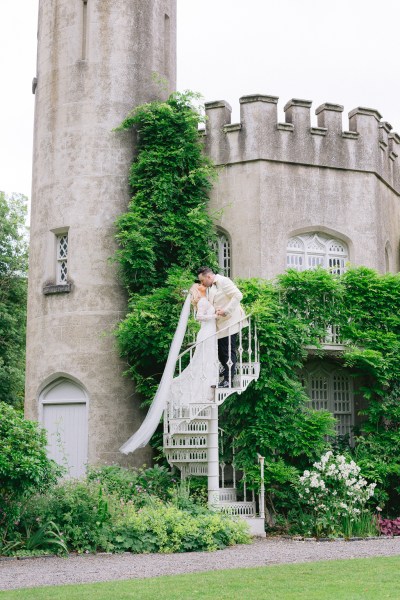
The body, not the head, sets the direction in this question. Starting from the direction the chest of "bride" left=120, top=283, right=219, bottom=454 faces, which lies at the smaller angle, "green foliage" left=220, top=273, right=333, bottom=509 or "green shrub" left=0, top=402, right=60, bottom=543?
the green foliage

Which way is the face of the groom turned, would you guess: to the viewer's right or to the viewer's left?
to the viewer's left

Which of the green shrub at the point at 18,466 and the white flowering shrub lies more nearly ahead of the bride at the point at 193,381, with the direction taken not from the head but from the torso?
the white flowering shrub

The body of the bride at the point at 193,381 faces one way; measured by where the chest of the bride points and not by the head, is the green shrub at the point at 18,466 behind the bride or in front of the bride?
behind

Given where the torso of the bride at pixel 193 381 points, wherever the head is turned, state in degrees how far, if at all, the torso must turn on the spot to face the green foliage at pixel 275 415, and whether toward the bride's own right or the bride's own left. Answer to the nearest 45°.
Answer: approximately 45° to the bride's own left

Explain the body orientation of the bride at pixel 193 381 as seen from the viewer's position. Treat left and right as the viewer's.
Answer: facing to the right of the viewer

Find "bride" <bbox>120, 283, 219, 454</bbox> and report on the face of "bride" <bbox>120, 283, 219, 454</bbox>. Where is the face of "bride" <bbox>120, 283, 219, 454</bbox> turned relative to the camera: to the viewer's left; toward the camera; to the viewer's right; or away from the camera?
to the viewer's right

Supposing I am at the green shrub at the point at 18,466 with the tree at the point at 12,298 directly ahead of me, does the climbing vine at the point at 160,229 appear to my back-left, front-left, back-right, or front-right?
front-right

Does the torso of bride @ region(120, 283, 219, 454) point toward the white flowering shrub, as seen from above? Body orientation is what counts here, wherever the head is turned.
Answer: yes

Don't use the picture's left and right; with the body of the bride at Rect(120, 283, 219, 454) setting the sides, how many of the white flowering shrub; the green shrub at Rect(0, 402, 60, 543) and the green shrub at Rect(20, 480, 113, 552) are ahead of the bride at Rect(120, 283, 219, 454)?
1
